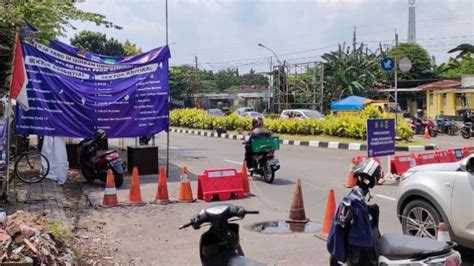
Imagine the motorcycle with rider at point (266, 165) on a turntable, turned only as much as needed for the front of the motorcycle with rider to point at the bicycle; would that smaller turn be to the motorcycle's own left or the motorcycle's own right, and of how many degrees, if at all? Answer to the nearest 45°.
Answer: approximately 45° to the motorcycle's own left

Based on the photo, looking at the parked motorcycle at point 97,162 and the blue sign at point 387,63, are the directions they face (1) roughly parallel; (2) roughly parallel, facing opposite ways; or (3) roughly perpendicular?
roughly perpendicular

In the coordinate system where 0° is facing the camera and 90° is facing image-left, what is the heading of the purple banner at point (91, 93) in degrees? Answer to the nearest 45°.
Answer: approximately 0°

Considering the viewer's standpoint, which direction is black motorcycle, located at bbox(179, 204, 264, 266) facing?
facing away from the viewer and to the left of the viewer
